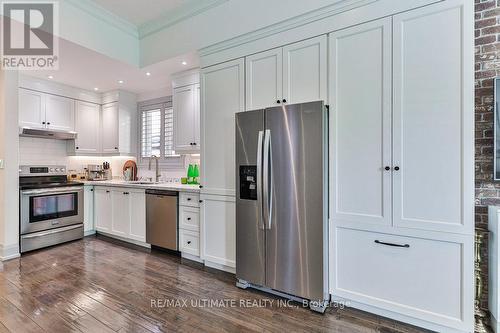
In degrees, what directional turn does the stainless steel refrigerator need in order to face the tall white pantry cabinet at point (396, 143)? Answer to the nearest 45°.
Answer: approximately 135° to its left

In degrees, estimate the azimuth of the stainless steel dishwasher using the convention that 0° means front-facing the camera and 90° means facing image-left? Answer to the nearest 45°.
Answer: approximately 45°

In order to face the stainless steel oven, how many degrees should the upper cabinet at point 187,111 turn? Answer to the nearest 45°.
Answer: approximately 45° to its right

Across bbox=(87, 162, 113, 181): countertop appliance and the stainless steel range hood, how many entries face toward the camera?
2

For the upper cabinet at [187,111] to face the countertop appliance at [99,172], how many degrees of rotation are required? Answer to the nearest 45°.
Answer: approximately 90° to its right

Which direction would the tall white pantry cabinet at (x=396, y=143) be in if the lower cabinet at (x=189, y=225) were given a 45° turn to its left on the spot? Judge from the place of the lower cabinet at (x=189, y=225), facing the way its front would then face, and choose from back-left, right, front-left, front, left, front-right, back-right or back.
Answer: front-left

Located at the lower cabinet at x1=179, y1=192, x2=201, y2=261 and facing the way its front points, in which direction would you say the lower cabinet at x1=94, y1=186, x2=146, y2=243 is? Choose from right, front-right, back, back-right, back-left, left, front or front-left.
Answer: right

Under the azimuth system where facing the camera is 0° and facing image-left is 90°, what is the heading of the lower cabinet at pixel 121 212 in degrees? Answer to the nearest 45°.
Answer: approximately 45°

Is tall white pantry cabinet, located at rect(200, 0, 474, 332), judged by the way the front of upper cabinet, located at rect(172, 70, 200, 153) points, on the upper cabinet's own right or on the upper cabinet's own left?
on the upper cabinet's own left

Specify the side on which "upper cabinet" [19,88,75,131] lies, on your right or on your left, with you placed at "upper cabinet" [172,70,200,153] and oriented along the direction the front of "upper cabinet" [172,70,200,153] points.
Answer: on your right
